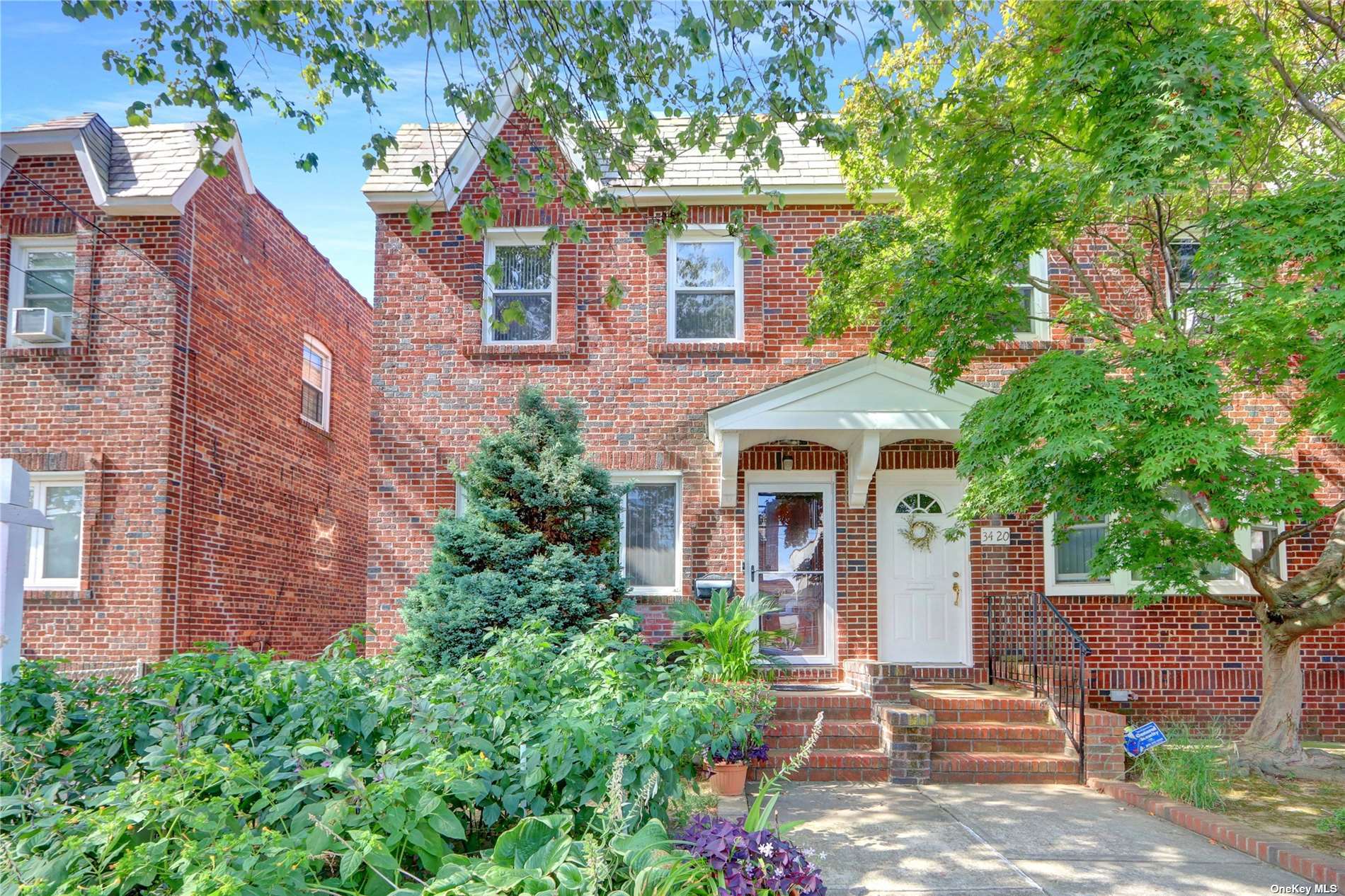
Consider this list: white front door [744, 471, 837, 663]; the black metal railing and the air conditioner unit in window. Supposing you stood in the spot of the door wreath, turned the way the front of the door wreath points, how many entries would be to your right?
2

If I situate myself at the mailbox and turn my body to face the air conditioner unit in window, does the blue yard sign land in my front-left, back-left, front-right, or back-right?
back-left

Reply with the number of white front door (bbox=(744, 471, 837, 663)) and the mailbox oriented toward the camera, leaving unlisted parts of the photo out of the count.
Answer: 2

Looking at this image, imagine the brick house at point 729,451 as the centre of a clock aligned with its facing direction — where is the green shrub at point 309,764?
The green shrub is roughly at 12 o'clock from the brick house.

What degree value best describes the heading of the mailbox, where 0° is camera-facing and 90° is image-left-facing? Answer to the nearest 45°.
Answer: approximately 0°

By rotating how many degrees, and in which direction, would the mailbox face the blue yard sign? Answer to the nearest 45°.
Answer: approximately 45° to its left

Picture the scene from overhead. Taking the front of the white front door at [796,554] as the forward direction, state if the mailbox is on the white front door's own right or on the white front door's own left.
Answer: on the white front door's own right

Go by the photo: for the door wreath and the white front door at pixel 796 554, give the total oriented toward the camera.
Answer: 2
